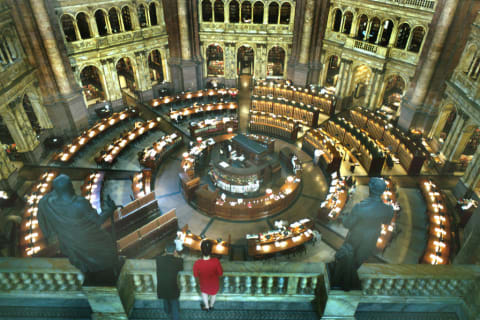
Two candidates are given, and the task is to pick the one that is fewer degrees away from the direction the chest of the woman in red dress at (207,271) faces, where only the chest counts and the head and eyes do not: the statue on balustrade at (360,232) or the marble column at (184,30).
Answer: the marble column

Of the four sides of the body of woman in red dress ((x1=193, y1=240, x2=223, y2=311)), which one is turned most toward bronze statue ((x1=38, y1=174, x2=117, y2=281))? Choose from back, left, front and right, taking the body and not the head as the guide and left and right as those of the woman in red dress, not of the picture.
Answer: left

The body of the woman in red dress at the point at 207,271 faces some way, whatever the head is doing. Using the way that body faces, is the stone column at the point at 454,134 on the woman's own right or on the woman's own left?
on the woman's own right

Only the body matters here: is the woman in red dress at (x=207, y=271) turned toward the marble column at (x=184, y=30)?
yes

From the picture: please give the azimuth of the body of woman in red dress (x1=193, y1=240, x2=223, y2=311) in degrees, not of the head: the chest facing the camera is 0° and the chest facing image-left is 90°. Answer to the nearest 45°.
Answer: approximately 180°

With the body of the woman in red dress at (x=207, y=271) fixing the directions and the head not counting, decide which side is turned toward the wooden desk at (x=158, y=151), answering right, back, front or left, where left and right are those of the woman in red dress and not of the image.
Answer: front

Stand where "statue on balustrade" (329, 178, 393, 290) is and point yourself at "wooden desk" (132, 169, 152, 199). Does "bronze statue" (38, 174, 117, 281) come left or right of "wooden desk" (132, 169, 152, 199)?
left

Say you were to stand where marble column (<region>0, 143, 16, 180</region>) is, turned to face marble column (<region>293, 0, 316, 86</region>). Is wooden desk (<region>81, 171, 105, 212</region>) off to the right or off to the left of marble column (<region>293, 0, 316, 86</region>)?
right

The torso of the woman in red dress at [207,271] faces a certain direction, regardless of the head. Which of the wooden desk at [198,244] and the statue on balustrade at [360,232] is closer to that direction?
the wooden desk

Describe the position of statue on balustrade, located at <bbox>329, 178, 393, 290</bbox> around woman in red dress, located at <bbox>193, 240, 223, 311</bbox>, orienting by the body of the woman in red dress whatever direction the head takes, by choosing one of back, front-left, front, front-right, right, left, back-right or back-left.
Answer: right

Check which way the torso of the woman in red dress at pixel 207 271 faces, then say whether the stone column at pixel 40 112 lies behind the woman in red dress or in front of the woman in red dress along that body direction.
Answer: in front

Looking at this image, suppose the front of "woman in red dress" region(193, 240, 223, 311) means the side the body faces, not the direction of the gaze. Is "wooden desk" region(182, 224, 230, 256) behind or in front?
in front

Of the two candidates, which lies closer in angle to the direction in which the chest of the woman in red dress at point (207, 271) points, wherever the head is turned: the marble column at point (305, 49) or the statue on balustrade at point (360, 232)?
the marble column
